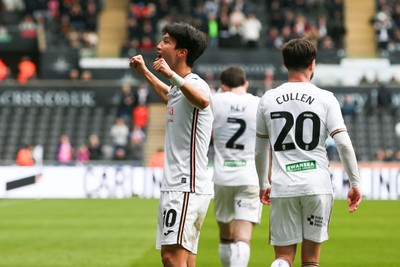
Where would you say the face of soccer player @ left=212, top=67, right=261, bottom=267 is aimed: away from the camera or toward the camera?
away from the camera

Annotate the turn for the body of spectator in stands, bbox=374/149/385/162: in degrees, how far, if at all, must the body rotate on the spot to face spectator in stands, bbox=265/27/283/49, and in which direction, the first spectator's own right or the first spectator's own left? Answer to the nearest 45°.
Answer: approximately 135° to the first spectator's own right

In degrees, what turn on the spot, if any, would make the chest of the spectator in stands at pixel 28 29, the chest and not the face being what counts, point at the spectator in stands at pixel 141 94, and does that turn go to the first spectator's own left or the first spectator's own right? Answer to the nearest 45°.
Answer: approximately 45° to the first spectator's own left

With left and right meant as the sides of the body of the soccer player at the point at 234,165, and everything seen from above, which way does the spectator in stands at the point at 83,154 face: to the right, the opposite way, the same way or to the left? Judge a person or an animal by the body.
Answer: the opposite way

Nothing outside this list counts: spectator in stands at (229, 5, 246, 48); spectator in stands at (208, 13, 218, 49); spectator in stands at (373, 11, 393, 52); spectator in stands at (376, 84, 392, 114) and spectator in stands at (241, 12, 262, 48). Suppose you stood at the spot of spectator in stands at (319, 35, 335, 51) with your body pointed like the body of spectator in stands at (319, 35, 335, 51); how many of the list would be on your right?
3

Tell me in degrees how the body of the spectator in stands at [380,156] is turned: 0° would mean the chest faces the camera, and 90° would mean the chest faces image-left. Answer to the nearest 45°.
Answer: approximately 0°

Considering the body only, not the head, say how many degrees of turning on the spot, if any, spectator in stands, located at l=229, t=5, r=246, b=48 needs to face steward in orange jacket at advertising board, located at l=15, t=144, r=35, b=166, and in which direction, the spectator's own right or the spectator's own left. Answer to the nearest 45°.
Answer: approximately 45° to the spectator's own right

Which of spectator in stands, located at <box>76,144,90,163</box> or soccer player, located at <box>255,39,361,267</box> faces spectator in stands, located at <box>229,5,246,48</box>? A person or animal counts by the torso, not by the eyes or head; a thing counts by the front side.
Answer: the soccer player

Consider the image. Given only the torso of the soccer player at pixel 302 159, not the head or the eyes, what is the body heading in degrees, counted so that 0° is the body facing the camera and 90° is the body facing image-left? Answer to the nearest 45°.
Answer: approximately 180°
